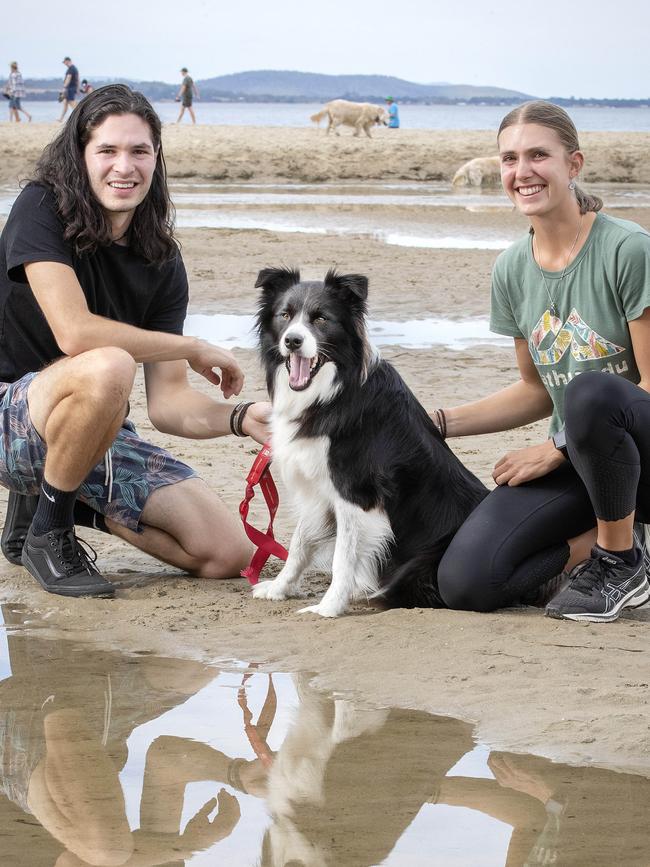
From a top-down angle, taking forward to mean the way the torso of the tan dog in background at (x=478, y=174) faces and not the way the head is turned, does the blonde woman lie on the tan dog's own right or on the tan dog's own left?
on the tan dog's own left

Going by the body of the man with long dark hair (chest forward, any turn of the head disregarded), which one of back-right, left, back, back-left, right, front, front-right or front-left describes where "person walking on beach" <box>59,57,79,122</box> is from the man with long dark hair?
back-left

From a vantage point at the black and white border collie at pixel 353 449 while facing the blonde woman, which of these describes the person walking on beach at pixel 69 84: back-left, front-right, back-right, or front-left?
back-left

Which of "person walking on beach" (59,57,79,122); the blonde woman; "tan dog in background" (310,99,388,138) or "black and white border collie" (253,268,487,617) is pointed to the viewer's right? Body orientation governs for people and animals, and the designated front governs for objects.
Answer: the tan dog in background

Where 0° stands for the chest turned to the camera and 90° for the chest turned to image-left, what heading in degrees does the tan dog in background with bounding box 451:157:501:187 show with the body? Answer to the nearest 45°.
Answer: approximately 90°

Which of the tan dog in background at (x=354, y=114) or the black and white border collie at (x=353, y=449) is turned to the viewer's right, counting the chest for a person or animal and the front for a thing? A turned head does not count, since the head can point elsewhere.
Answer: the tan dog in background

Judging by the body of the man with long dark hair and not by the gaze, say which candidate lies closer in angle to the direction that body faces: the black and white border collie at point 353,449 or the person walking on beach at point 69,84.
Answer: the black and white border collie

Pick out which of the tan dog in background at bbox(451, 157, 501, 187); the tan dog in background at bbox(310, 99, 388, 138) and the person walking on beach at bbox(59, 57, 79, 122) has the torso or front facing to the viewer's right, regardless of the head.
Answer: the tan dog in background at bbox(310, 99, 388, 138)

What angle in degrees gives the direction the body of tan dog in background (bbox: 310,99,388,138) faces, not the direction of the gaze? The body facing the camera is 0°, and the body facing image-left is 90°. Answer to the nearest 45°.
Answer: approximately 270°
